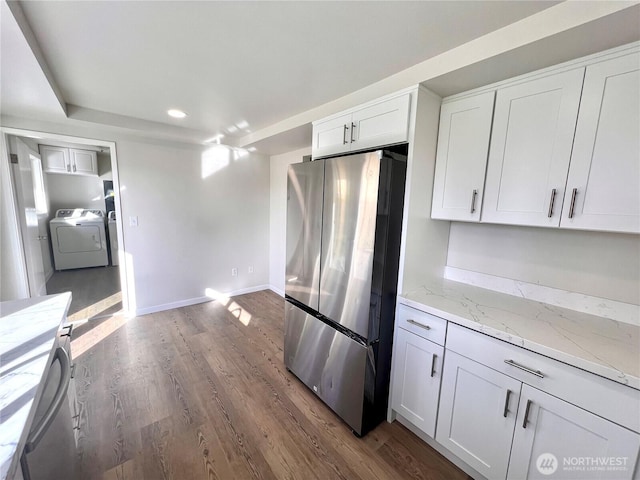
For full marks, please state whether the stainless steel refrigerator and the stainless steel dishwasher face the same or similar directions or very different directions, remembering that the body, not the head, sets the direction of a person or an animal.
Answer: very different directions

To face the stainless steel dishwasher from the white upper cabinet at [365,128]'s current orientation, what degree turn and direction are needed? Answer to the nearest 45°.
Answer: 0° — it already faces it

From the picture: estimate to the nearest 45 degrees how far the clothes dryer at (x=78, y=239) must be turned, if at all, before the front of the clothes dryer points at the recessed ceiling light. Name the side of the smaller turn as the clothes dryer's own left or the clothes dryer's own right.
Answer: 0° — it already faces it

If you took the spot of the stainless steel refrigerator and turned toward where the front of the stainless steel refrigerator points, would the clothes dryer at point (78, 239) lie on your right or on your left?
on your right

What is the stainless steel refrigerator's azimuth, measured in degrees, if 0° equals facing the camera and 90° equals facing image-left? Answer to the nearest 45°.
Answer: approximately 45°

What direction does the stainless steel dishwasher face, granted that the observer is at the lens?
facing to the right of the viewer

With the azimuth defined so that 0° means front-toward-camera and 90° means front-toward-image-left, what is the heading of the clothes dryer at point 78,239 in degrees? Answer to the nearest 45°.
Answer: approximately 0°

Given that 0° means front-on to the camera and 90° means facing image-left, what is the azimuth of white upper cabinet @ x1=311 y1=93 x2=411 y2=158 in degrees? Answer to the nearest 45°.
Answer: approximately 45°

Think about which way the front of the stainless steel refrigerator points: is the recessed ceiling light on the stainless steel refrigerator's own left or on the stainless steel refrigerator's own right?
on the stainless steel refrigerator's own right
